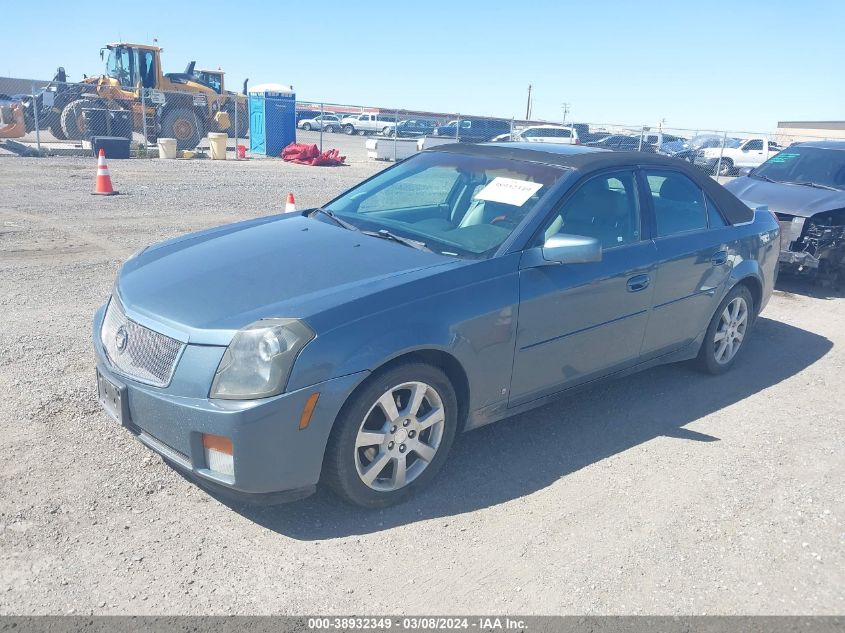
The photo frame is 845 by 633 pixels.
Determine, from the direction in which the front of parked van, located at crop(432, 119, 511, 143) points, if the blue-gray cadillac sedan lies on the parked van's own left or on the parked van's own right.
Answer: on the parked van's own left

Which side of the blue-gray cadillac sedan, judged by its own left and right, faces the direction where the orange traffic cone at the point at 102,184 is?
right

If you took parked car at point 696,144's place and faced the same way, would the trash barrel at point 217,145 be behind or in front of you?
in front

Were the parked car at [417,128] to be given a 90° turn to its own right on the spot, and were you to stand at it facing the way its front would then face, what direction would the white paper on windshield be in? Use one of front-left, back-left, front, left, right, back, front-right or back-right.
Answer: back

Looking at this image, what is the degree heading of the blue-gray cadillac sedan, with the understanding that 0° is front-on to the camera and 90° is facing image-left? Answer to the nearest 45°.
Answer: approximately 45°

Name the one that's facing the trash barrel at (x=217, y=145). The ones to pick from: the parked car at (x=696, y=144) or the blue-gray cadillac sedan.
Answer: the parked car

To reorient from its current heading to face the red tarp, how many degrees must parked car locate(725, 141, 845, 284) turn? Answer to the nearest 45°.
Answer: approximately 90° to its right

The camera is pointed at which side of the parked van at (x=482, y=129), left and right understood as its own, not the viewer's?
left

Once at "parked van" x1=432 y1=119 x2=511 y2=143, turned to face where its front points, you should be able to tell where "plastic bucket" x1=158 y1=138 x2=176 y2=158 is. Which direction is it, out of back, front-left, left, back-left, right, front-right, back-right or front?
front-left

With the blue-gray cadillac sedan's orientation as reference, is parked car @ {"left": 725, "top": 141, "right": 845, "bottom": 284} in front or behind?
behind

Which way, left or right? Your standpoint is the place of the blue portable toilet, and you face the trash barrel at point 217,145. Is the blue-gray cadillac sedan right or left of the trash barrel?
left

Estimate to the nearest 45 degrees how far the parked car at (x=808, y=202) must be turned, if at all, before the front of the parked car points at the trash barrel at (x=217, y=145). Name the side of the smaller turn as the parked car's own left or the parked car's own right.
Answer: approximately 90° to the parked car's own right

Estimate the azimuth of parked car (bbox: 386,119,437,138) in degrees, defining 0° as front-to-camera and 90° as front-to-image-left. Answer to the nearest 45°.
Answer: approximately 90°

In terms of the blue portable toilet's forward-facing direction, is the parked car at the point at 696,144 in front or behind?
behind

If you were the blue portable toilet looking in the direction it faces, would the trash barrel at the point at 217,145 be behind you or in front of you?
in front

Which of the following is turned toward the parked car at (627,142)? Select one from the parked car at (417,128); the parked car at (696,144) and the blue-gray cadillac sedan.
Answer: the parked car at (696,144)
